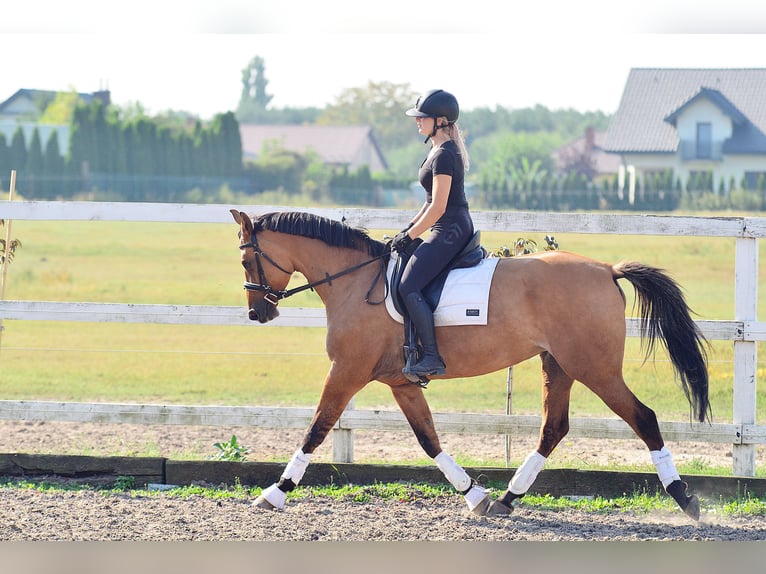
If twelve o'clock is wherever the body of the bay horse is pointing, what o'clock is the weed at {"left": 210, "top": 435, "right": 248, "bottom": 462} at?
The weed is roughly at 1 o'clock from the bay horse.

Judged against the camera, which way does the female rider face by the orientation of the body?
to the viewer's left

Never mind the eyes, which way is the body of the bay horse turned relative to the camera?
to the viewer's left

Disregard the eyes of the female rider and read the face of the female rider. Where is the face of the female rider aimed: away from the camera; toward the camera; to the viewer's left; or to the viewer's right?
to the viewer's left

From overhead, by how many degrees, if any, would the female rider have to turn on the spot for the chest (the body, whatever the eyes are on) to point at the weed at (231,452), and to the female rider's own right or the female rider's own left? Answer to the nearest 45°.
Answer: approximately 45° to the female rider's own right
